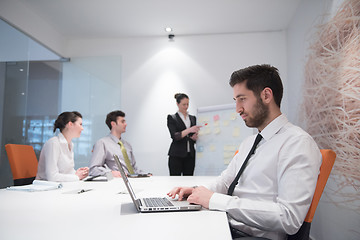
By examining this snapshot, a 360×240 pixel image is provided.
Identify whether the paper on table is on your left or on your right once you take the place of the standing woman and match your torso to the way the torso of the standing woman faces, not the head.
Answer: on your right

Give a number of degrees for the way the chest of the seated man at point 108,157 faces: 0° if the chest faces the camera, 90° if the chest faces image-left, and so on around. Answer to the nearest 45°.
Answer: approximately 315°

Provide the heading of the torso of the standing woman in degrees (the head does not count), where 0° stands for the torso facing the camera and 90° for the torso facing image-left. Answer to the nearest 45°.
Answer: approximately 315°

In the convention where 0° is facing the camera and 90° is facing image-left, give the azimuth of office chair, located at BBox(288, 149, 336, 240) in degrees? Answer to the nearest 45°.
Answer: approximately 90°

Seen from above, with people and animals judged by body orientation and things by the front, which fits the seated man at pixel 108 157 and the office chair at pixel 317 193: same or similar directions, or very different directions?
very different directions

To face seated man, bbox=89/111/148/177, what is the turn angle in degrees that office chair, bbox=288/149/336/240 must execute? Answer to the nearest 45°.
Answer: approximately 45° to its right

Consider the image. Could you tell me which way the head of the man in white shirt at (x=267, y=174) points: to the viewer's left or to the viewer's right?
to the viewer's left
